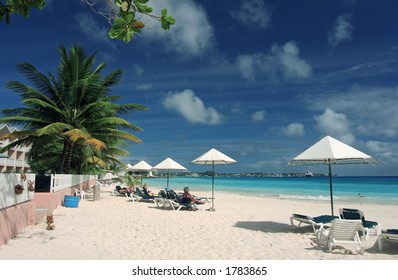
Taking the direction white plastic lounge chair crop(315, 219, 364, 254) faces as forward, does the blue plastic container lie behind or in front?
in front

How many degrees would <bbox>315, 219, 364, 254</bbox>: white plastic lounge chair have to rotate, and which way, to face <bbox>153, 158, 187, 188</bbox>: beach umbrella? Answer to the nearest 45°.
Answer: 0° — it already faces it

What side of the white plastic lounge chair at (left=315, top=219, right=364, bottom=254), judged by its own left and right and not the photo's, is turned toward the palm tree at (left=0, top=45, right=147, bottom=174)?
front

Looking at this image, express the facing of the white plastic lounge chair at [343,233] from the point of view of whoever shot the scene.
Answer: facing away from the viewer and to the left of the viewer
